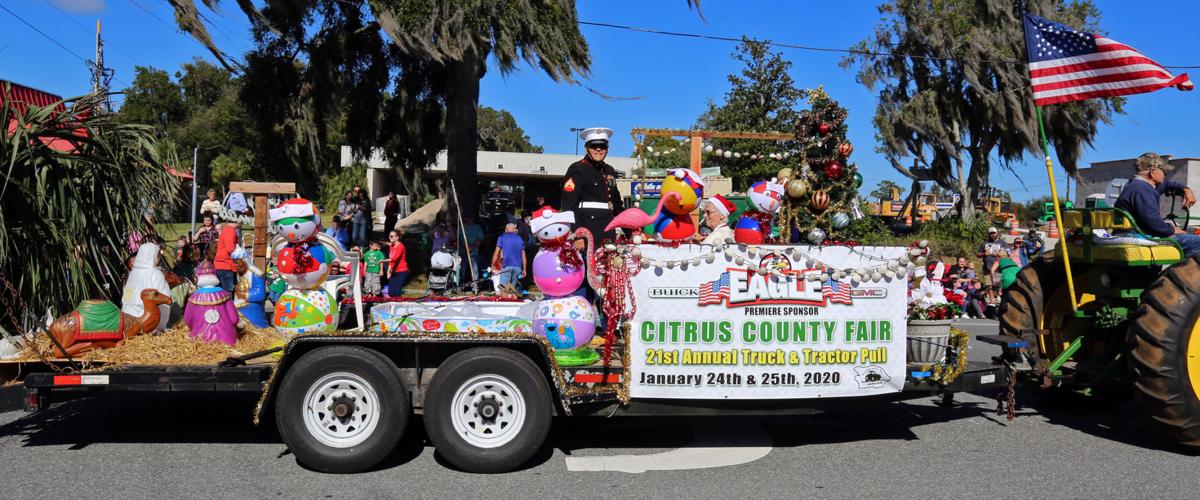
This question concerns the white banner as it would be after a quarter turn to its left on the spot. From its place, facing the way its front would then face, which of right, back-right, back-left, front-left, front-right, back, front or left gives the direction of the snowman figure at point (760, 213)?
left

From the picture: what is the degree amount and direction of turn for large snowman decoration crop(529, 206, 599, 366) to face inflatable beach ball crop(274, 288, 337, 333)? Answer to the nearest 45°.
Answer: approximately 90° to its right

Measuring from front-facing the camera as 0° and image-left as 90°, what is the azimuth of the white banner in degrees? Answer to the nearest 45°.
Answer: approximately 0°

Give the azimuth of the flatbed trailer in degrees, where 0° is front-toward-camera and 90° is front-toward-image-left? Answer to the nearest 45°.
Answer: approximately 270°

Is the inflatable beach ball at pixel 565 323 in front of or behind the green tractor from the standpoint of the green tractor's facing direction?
behind

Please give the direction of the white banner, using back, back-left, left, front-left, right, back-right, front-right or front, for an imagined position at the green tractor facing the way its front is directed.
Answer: back

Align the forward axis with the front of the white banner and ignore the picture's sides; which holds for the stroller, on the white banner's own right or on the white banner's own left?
on the white banner's own right

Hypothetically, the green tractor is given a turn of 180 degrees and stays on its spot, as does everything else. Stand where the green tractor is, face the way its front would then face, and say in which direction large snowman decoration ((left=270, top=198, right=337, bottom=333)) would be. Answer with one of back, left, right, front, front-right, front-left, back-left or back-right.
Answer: front

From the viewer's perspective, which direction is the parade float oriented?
to the viewer's right

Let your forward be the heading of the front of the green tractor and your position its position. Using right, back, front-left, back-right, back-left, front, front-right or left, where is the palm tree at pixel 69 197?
back

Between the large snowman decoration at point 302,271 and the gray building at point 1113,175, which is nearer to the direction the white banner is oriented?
the large snowman decoration

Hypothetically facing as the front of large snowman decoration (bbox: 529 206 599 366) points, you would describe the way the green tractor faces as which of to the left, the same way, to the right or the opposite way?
to the left

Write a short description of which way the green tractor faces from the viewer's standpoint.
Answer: facing away from the viewer and to the right of the viewer
